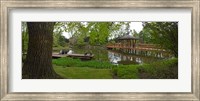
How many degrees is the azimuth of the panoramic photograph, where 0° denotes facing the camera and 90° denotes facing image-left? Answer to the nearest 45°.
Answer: approximately 0°
